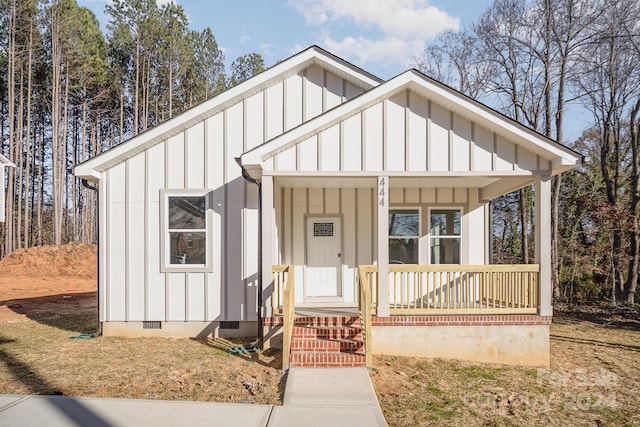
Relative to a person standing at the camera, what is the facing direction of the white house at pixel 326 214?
facing the viewer

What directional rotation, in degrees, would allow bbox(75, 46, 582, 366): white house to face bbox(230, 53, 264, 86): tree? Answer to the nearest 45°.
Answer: approximately 180°
